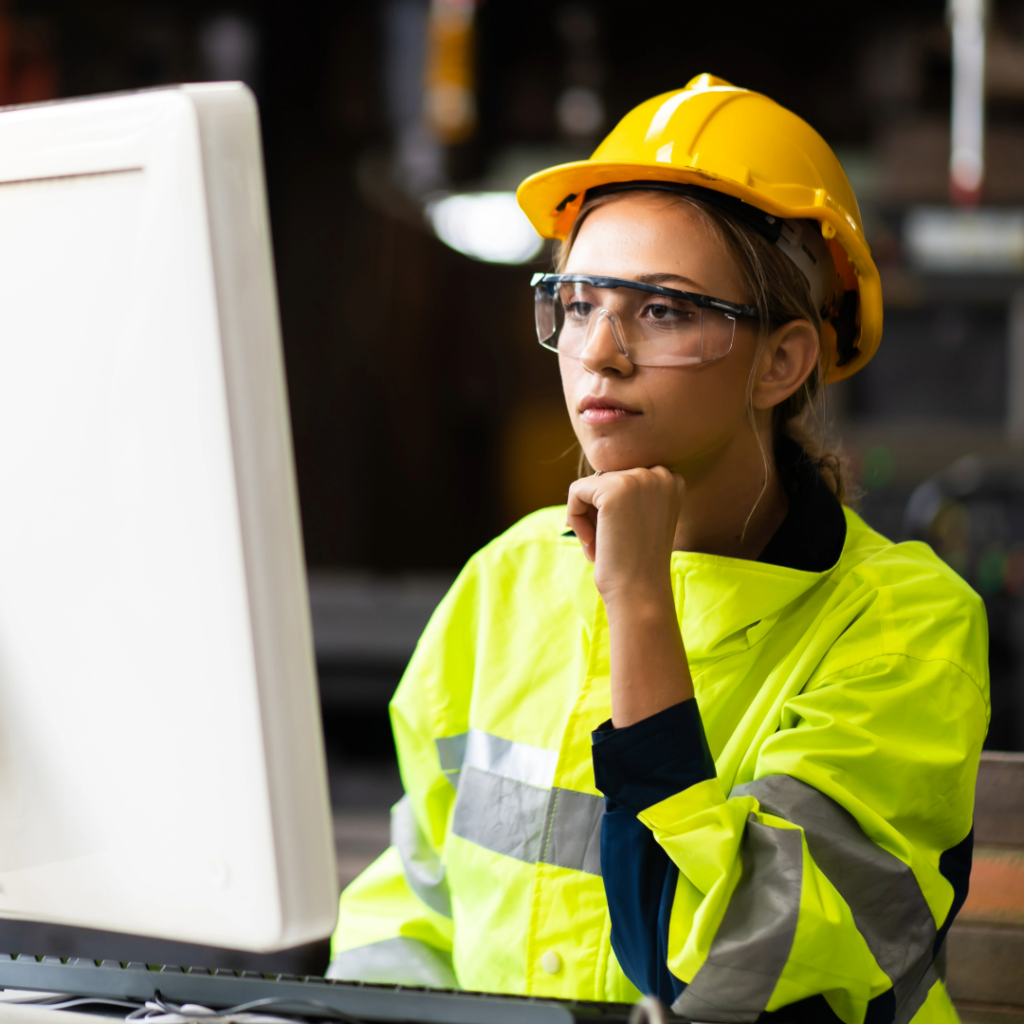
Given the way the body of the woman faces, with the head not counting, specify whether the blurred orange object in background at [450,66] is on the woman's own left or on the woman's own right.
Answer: on the woman's own right

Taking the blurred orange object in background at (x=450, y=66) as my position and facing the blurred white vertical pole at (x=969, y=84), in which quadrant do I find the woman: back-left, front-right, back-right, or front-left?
front-right

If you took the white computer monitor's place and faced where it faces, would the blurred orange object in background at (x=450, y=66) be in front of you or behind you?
in front

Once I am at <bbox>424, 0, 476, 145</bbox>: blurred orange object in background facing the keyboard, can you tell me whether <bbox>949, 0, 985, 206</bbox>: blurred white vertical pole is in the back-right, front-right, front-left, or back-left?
front-left

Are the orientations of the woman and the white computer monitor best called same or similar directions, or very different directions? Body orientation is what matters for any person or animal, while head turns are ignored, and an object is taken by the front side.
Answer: very different directions

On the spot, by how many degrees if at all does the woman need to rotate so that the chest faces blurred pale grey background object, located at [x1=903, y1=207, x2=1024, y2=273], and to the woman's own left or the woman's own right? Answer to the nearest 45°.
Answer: approximately 135° to the woman's own right

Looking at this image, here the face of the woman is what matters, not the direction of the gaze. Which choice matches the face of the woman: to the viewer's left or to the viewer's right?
to the viewer's left

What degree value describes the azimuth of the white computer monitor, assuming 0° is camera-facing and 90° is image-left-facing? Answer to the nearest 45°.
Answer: approximately 225°

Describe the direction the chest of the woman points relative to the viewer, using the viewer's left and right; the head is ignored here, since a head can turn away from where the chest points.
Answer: facing the viewer and to the left of the viewer
